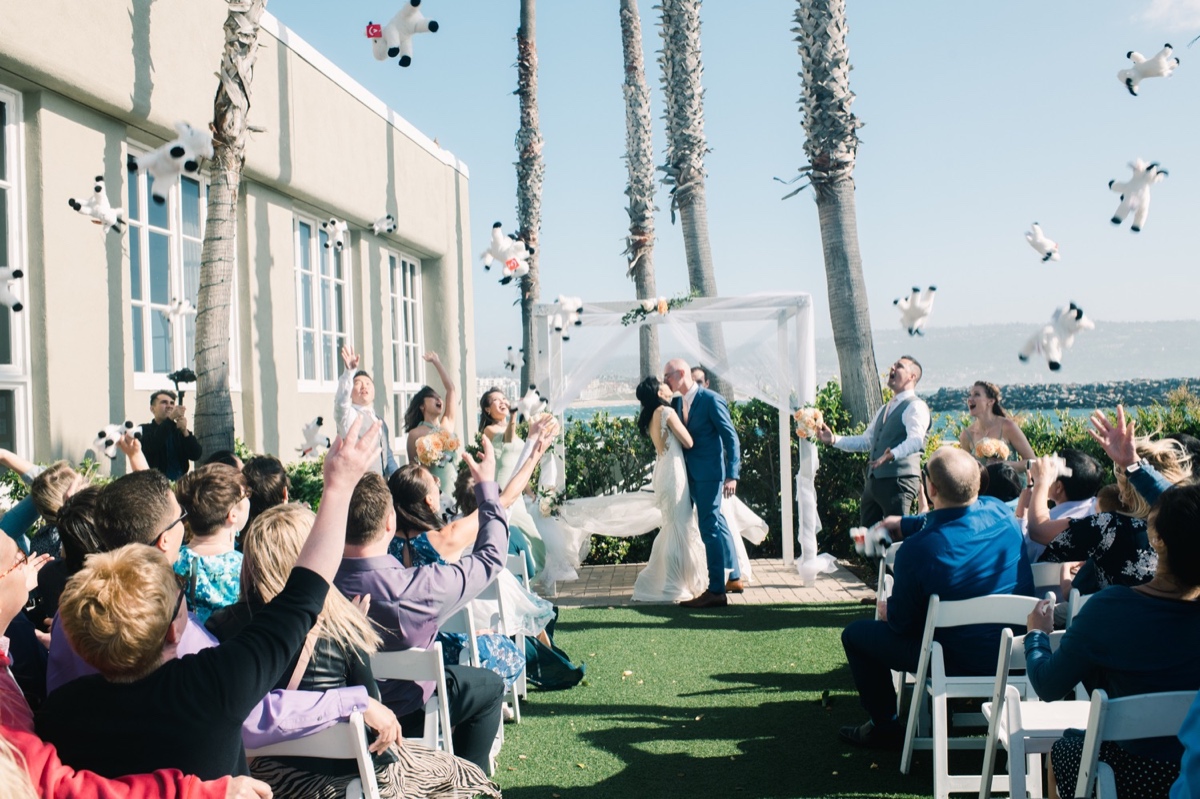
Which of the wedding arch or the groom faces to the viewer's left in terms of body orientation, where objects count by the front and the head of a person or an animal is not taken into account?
the groom

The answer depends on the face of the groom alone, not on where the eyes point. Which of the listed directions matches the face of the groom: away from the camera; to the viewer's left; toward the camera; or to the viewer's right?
to the viewer's left

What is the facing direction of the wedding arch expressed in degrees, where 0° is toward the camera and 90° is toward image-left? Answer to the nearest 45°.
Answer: approximately 0°

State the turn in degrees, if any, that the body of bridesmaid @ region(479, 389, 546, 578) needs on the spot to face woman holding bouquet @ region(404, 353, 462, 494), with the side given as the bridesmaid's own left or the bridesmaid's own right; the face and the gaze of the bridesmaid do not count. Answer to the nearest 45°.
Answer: approximately 135° to the bridesmaid's own right

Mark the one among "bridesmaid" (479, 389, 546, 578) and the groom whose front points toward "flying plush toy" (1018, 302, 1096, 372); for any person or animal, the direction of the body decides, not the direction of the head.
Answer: the bridesmaid

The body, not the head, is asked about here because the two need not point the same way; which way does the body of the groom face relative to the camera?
to the viewer's left

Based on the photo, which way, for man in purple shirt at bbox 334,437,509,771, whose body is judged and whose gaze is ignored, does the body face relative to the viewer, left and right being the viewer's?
facing away from the viewer and to the right of the viewer

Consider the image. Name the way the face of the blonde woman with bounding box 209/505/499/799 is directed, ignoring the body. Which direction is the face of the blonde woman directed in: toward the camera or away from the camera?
away from the camera
